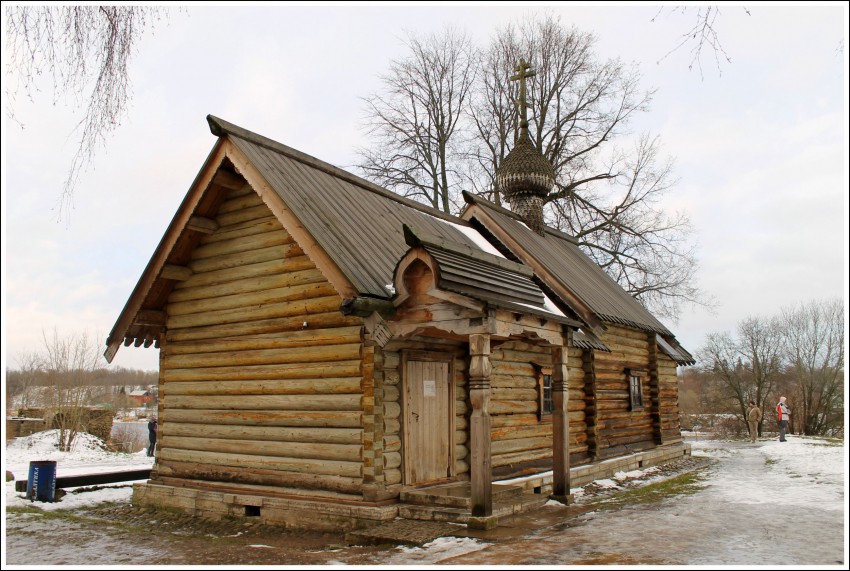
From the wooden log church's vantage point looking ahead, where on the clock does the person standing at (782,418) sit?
The person standing is roughly at 9 o'clock from the wooden log church.

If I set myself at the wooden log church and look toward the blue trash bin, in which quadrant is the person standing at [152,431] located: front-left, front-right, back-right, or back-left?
front-right

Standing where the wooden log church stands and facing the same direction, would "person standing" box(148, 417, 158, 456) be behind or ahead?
behind

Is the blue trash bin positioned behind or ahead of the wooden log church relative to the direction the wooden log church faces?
behind

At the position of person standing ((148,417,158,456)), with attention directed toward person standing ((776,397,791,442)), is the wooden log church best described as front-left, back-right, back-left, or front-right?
front-right

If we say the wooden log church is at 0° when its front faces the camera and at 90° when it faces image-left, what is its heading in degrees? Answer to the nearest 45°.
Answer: approximately 315°

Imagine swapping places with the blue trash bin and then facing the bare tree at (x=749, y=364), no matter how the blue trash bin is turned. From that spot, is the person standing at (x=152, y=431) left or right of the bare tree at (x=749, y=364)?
left

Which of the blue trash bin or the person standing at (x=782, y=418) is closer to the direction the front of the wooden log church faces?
the person standing

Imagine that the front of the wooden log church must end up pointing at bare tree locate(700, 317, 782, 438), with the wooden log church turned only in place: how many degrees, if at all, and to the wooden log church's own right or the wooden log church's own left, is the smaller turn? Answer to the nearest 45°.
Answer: approximately 90° to the wooden log church's own left

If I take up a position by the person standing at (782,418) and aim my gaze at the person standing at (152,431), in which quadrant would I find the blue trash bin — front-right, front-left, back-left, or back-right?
front-left
